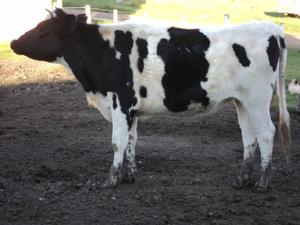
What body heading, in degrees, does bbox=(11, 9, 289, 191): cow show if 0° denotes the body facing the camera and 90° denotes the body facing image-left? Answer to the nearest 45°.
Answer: approximately 90°
